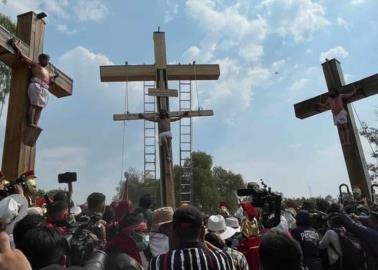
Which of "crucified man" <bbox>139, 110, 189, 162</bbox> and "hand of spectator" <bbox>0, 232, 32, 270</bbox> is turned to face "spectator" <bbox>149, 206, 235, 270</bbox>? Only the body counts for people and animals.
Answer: the crucified man

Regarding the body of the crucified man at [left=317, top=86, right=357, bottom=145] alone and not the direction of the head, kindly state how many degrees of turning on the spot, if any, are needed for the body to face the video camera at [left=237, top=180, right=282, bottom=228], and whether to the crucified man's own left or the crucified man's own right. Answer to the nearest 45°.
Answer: approximately 45° to the crucified man's own left

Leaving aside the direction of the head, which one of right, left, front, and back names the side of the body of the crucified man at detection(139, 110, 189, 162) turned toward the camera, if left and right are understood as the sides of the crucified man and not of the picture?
front

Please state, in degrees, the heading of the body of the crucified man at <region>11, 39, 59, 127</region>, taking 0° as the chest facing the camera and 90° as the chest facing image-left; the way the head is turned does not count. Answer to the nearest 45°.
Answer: approximately 315°

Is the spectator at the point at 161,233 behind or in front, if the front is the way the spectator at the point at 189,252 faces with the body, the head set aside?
in front

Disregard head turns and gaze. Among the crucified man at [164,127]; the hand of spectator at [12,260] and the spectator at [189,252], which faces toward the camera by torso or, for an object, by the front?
the crucified man

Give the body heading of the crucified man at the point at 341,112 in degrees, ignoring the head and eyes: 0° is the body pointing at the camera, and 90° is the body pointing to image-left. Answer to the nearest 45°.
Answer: approximately 45°

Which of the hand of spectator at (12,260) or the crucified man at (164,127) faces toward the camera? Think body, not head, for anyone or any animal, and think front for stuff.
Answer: the crucified man

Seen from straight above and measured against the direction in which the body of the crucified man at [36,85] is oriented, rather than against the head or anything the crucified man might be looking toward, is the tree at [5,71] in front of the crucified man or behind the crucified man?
behind

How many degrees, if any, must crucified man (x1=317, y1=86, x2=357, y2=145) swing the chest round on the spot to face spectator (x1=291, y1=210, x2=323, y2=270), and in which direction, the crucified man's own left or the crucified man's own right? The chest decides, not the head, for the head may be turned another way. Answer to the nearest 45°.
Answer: approximately 45° to the crucified man's own left

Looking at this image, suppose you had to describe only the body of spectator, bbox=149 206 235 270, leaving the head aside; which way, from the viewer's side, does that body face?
away from the camera

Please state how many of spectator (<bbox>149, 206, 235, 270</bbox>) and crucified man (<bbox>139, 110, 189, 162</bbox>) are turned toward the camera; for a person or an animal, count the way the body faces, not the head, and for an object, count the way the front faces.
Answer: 1

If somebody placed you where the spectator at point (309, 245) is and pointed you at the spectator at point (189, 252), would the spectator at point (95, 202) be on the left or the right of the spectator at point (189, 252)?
right

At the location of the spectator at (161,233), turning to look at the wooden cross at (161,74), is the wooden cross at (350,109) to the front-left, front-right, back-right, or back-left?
front-right
